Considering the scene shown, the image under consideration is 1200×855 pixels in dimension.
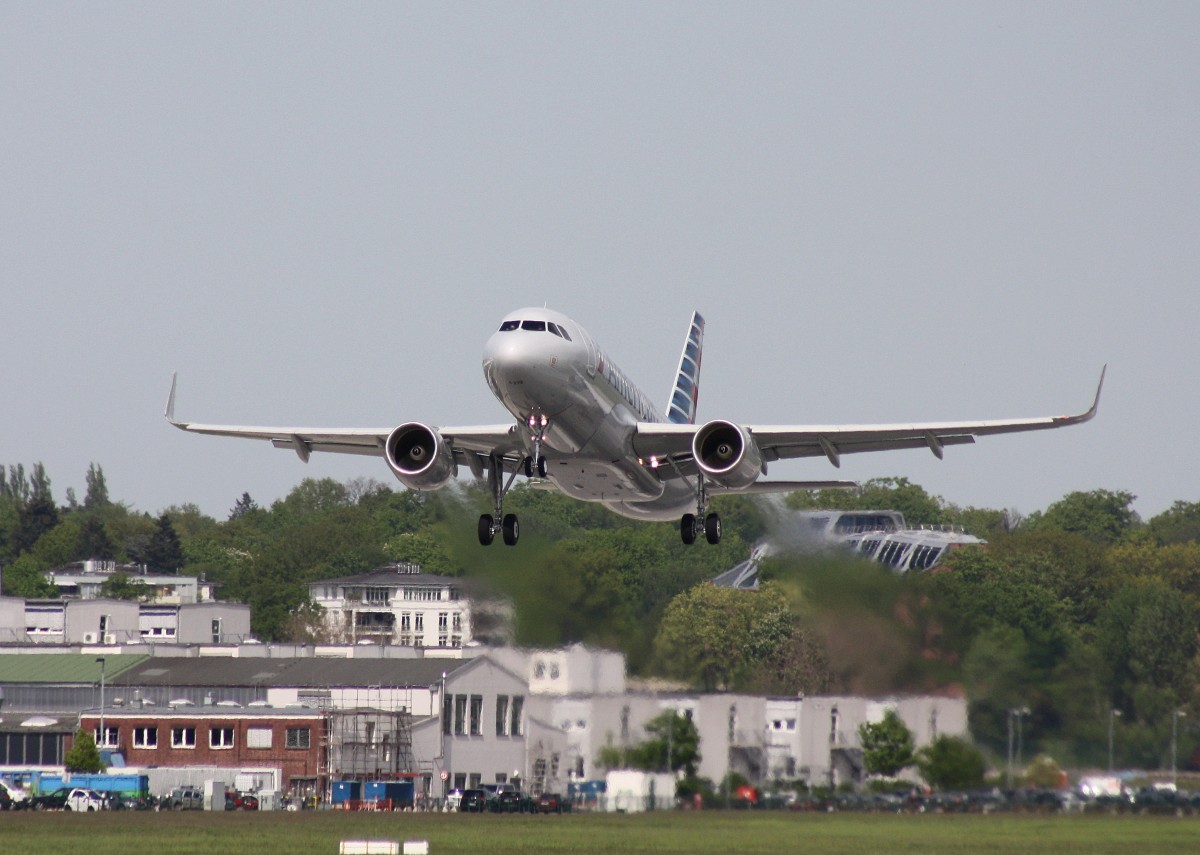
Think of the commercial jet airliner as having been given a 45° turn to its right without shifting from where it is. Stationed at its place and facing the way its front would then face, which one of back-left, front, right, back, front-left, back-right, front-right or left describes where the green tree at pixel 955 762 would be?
back

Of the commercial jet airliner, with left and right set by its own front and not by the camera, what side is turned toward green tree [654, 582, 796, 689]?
back

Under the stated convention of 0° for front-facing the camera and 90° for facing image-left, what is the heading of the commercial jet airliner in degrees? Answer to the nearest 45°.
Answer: approximately 0°

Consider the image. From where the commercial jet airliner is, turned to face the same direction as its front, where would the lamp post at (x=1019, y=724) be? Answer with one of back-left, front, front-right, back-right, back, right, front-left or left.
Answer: back-left

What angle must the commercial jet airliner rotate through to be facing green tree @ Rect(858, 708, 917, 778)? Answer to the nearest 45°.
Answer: approximately 135° to its left
